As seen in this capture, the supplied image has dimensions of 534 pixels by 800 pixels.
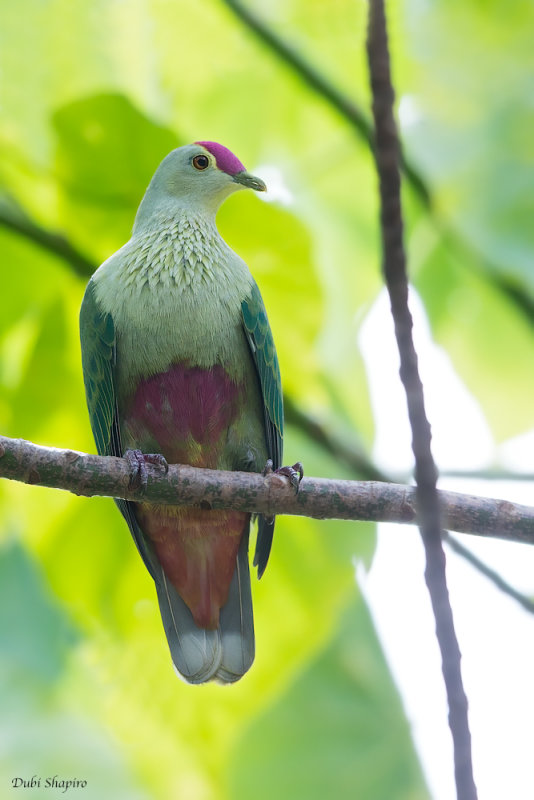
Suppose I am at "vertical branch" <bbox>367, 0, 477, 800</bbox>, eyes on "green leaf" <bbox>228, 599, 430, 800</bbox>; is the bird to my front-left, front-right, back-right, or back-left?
front-left

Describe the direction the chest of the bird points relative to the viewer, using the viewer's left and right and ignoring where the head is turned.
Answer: facing the viewer

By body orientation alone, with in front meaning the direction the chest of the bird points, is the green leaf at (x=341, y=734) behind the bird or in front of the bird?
behind
